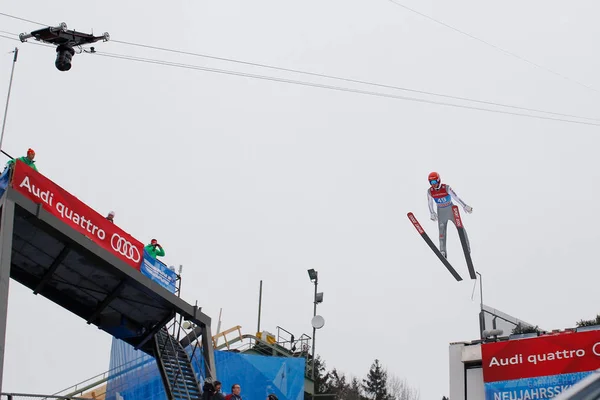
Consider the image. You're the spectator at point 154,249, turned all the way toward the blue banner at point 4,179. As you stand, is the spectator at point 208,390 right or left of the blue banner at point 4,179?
left

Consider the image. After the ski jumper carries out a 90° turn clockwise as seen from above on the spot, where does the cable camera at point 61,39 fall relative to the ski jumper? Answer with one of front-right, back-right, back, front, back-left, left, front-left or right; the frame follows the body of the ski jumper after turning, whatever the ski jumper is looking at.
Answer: front-left

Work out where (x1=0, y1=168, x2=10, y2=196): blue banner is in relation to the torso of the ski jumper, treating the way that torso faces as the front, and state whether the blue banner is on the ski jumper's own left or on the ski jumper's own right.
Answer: on the ski jumper's own right

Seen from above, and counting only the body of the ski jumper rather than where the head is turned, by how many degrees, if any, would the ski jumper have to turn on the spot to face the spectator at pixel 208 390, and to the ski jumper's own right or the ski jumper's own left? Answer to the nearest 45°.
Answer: approximately 45° to the ski jumper's own right

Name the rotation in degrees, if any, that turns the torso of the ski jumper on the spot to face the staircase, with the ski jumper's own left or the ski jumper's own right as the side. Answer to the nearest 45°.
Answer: approximately 90° to the ski jumper's own right

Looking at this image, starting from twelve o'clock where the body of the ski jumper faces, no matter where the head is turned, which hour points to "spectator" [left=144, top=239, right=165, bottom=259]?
The spectator is roughly at 3 o'clock from the ski jumper.

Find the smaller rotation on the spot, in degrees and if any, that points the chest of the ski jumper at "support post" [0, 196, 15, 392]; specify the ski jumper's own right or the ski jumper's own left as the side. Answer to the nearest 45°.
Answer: approximately 45° to the ski jumper's own right

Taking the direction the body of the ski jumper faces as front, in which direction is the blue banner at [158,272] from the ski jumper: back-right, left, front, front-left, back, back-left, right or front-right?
right

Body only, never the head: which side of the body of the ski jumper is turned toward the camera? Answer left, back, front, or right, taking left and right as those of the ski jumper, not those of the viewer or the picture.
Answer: front
